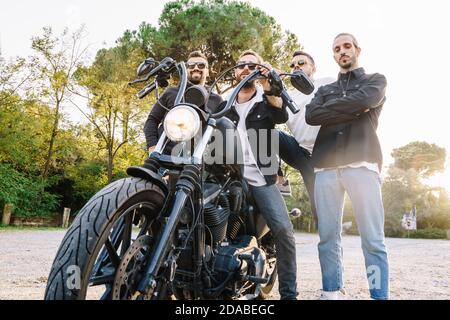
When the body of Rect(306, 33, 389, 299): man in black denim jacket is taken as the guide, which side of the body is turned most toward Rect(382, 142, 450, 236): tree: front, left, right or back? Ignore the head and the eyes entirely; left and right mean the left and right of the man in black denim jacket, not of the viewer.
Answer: back

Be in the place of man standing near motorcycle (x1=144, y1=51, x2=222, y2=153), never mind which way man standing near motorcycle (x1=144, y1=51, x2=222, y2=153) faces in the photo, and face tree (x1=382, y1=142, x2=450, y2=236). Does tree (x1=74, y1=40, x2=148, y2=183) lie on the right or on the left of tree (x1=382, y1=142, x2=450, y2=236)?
left

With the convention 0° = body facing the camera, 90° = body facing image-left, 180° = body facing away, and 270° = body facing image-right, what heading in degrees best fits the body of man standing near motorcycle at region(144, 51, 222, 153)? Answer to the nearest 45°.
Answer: approximately 0°

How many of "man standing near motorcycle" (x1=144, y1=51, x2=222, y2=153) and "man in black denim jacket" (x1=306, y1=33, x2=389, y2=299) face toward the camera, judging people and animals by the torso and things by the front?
2

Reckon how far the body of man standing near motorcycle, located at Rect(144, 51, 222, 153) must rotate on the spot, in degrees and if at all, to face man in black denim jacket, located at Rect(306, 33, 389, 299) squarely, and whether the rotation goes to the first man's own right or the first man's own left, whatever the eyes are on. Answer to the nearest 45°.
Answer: approximately 45° to the first man's own left

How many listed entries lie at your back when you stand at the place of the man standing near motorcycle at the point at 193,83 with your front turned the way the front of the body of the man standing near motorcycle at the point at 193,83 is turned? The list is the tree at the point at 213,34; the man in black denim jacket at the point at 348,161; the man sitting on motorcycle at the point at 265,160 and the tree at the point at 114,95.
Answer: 2

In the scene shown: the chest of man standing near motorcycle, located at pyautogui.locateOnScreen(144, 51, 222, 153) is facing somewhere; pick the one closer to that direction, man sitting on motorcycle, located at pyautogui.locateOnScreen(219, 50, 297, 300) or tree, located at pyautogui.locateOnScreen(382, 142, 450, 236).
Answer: the man sitting on motorcycle

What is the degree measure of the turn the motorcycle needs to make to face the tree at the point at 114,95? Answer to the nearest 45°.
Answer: approximately 135° to its right

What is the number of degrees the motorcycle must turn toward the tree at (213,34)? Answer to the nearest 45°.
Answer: approximately 135° to its right

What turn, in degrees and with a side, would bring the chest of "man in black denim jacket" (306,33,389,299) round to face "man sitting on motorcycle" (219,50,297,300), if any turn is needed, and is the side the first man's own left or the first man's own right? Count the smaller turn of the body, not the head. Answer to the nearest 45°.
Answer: approximately 90° to the first man's own right
